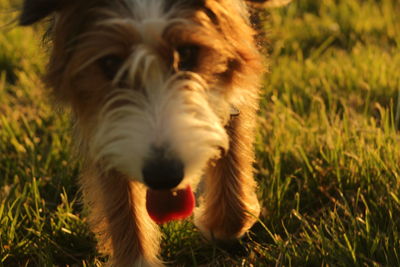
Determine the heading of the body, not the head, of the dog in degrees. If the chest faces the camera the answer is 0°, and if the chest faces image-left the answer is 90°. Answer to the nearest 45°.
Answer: approximately 0°
